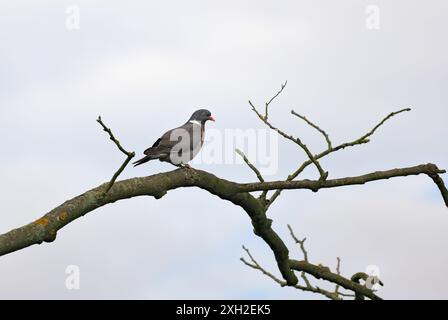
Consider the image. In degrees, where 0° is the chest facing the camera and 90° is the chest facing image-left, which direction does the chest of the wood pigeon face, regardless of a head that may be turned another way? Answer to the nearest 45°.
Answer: approximately 270°
